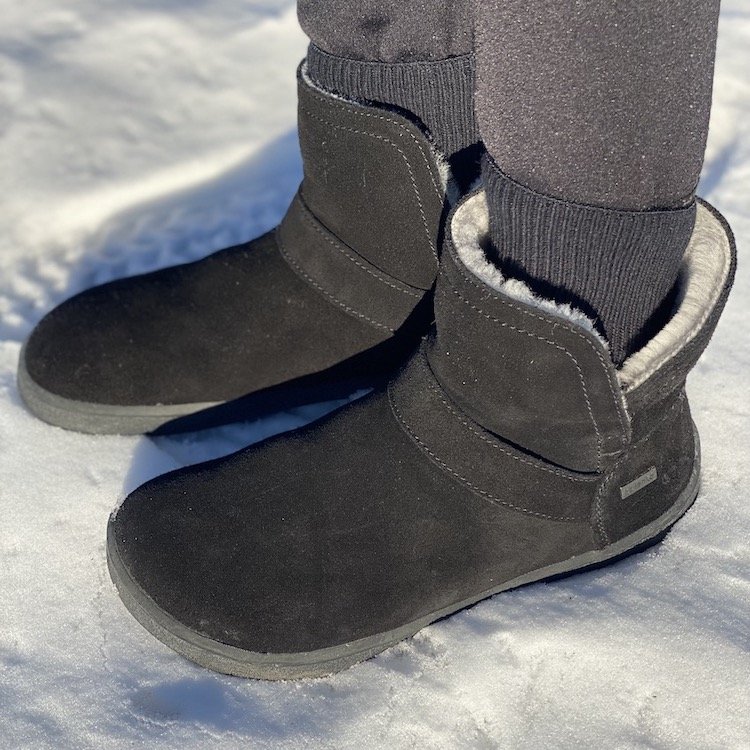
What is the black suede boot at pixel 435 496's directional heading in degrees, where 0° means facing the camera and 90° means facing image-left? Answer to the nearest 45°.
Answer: approximately 45°
